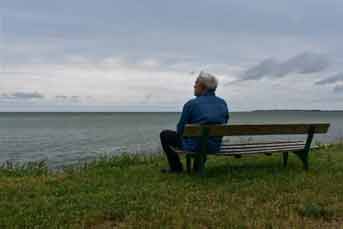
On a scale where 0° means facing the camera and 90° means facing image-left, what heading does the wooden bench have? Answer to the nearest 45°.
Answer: approximately 135°

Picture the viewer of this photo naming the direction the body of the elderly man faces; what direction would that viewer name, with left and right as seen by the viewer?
facing away from the viewer and to the left of the viewer

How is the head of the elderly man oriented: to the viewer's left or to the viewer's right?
to the viewer's left
